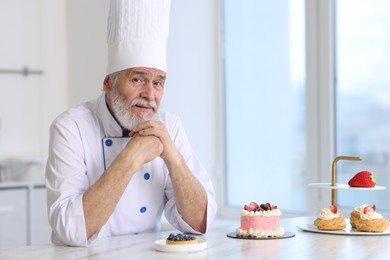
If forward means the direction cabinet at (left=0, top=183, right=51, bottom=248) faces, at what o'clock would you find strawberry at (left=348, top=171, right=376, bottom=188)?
The strawberry is roughly at 11 o'clock from the cabinet.

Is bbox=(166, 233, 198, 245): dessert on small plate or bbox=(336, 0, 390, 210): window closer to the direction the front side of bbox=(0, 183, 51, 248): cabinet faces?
the dessert on small plate

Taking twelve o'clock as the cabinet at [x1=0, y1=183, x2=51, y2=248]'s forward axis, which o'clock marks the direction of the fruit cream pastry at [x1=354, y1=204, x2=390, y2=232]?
The fruit cream pastry is roughly at 11 o'clock from the cabinet.

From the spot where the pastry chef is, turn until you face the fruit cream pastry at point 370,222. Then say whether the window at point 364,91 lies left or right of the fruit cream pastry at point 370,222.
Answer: left

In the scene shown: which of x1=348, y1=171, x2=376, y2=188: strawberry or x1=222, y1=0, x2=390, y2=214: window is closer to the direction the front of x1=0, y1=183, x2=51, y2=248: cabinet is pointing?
the strawberry

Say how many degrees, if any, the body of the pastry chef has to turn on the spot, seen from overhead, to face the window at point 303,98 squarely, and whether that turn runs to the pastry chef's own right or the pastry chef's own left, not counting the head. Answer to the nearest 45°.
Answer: approximately 90° to the pastry chef's own left

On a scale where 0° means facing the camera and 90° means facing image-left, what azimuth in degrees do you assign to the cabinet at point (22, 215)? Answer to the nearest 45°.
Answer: approximately 0°

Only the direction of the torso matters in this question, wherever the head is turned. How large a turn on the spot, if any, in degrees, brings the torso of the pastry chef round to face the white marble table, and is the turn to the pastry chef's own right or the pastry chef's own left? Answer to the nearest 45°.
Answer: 0° — they already face it

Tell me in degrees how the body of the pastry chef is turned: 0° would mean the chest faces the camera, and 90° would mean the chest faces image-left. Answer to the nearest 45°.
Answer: approximately 315°

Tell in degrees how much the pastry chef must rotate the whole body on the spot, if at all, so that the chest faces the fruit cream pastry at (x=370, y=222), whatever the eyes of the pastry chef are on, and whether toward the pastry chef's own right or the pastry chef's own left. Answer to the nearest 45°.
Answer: approximately 45° to the pastry chef's own left

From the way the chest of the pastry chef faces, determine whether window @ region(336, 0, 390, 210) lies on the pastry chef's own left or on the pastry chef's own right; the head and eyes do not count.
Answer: on the pastry chef's own left
